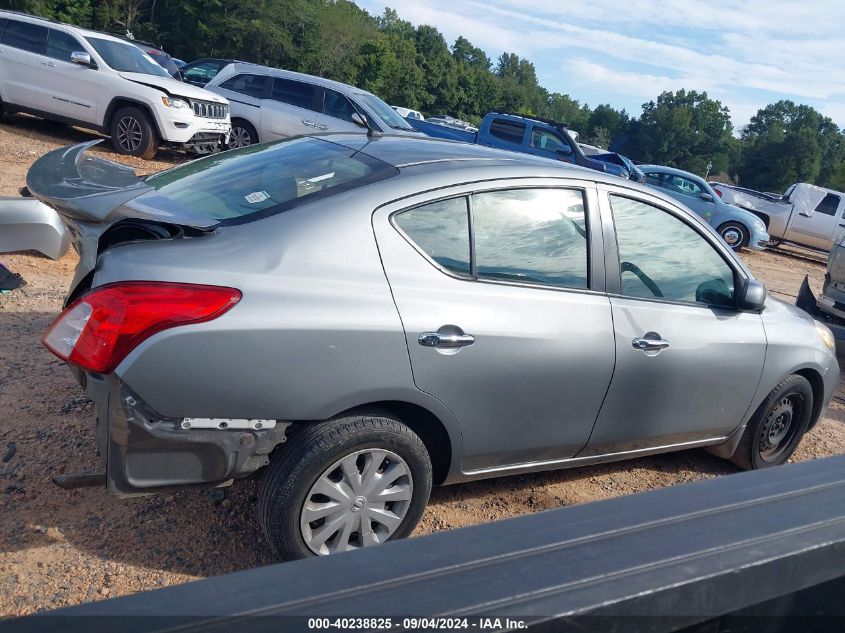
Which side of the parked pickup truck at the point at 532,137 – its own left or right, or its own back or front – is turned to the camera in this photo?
right

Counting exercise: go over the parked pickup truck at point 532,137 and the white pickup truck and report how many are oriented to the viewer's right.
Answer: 2

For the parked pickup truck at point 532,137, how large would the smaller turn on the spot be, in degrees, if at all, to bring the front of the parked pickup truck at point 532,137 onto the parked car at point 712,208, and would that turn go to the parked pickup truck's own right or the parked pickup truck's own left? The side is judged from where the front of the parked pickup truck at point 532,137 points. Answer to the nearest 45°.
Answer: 0° — it already faces it

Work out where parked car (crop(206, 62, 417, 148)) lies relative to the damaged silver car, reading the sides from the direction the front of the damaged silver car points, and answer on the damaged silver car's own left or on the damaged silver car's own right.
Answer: on the damaged silver car's own left

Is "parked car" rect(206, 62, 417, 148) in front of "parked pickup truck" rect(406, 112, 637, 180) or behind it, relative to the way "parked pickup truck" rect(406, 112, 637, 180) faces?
behind

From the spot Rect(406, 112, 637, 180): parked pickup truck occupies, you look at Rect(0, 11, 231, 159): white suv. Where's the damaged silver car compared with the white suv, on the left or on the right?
left

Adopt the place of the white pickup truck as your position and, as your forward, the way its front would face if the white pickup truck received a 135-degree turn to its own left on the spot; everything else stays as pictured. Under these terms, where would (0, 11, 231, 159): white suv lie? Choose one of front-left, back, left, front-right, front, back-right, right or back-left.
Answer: left

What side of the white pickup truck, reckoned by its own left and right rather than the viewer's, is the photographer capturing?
right

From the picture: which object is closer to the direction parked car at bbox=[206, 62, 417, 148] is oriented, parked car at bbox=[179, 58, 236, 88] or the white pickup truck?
the white pickup truck

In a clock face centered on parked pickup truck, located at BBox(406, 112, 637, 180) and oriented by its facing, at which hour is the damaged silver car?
The damaged silver car is roughly at 3 o'clock from the parked pickup truck.

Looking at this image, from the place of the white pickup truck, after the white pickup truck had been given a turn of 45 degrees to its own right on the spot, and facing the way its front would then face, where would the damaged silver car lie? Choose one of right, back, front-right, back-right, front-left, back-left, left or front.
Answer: front-right

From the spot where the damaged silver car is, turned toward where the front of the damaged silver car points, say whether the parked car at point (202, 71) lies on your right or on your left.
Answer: on your left

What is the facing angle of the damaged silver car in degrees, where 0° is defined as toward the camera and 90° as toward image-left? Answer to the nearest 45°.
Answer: approximately 225°
